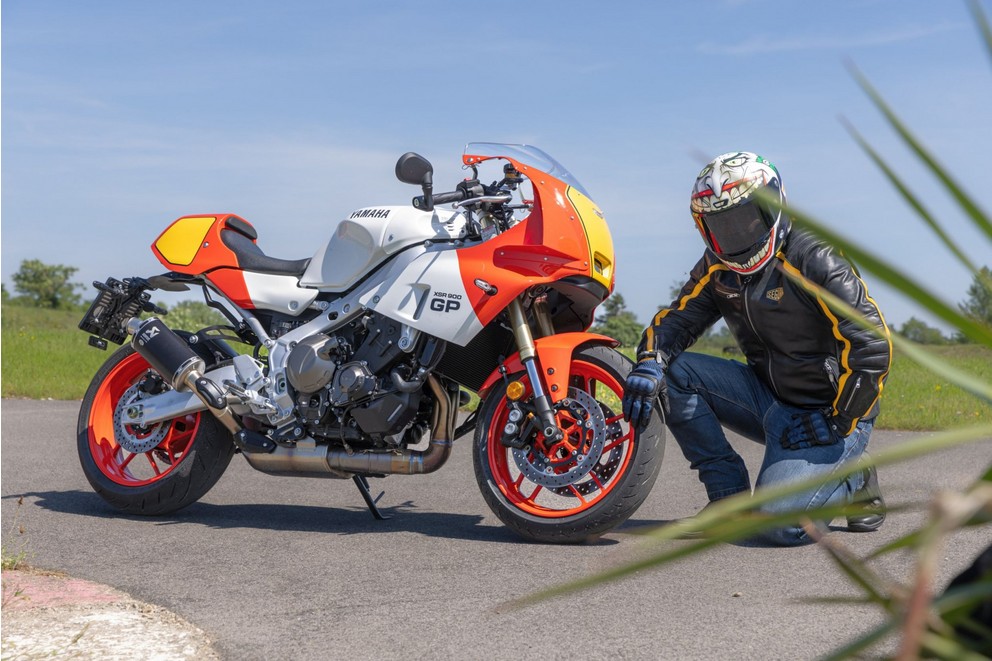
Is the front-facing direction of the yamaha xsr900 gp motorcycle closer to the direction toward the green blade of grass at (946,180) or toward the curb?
the green blade of grass

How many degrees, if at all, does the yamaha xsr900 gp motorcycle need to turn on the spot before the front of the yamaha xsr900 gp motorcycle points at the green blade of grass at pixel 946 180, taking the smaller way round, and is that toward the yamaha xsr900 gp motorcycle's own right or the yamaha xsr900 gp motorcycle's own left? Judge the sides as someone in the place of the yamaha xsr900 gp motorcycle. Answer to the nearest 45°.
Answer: approximately 45° to the yamaha xsr900 gp motorcycle's own right

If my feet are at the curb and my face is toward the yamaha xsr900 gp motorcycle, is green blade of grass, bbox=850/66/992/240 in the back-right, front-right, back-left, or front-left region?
back-right

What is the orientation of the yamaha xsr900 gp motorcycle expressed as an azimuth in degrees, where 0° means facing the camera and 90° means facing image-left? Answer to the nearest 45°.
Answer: approximately 315°

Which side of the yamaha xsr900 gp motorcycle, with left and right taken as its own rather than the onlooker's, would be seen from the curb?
right

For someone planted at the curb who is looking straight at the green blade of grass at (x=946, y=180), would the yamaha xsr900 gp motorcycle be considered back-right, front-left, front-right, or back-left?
back-left
